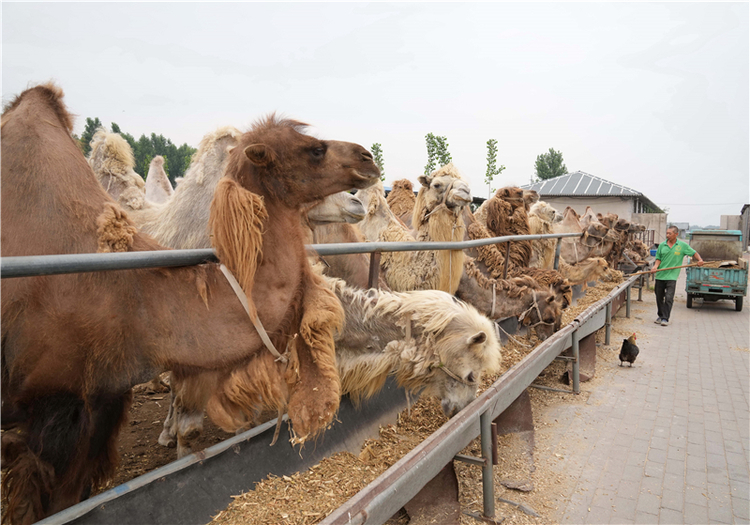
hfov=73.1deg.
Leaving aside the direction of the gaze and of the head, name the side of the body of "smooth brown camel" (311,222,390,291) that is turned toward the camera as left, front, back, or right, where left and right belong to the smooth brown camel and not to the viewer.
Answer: right

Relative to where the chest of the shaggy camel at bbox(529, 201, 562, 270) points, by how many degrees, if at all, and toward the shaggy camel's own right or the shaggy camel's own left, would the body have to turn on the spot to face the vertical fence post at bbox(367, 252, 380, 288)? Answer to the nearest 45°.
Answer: approximately 90° to the shaggy camel's own right

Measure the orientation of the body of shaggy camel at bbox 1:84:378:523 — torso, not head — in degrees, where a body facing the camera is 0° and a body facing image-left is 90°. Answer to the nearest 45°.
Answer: approximately 270°

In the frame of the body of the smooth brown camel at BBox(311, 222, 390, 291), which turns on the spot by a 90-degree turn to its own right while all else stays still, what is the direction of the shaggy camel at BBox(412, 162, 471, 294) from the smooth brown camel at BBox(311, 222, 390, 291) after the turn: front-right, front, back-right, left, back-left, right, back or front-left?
back-left

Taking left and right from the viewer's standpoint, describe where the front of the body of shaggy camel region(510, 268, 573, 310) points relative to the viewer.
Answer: facing to the right of the viewer
